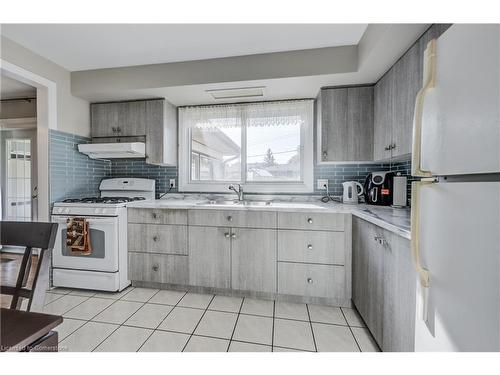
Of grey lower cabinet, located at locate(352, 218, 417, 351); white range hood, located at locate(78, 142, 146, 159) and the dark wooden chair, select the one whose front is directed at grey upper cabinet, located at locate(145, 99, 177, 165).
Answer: the grey lower cabinet

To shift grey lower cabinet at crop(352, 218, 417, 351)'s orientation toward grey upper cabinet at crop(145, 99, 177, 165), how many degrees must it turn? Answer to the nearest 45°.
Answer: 0° — it already faces it

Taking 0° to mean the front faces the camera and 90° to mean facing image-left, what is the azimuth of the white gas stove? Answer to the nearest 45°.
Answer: approximately 45°

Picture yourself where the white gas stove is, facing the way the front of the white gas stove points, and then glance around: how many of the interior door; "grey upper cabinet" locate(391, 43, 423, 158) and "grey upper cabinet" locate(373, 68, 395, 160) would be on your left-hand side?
2

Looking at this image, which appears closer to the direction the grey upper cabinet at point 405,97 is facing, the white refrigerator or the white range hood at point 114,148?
the white range hood

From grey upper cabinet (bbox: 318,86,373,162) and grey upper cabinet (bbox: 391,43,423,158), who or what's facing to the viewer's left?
grey upper cabinet (bbox: 391,43,423,158)

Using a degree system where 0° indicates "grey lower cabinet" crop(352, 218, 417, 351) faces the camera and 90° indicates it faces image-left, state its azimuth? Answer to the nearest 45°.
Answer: approximately 90°

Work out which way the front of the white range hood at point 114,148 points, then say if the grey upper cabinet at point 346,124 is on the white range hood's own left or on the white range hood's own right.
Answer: on the white range hood's own left

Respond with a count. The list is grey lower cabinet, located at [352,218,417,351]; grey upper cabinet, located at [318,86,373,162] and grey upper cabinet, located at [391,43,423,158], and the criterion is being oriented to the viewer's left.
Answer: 2

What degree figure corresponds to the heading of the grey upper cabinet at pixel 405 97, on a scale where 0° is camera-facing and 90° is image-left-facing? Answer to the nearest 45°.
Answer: approximately 90°

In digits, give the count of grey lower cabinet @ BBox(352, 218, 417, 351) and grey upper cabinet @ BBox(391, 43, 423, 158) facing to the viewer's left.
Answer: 2
